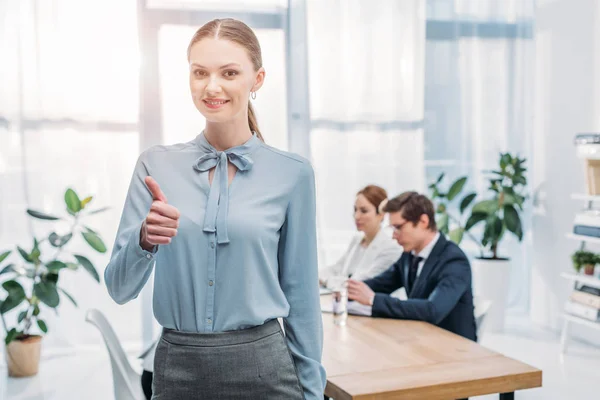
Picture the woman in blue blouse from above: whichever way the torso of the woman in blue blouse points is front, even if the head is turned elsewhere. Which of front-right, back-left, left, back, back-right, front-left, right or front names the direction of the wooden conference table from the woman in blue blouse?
back-left

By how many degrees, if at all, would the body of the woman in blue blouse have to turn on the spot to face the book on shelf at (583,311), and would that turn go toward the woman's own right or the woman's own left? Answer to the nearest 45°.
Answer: approximately 135° to the woman's own left

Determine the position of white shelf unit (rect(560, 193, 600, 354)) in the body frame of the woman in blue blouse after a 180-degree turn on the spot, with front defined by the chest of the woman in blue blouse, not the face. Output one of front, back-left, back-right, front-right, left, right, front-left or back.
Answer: front-right

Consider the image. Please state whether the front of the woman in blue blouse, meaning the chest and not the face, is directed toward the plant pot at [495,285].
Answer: no

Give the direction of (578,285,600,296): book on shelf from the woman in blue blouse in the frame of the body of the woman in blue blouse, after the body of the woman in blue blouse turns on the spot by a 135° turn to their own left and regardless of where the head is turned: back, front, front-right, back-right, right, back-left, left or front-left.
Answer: front

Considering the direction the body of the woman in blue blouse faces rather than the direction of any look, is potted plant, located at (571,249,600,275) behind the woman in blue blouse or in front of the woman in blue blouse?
behind

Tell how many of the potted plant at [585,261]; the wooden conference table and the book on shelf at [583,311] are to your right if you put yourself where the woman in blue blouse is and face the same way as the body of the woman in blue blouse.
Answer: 0

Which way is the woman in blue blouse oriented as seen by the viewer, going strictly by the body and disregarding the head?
toward the camera

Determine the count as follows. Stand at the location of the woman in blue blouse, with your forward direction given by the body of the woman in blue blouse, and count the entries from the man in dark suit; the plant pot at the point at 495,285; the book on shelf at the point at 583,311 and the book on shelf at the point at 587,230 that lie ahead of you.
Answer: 0

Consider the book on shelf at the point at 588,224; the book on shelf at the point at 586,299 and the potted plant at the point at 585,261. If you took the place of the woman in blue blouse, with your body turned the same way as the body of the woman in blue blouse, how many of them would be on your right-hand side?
0

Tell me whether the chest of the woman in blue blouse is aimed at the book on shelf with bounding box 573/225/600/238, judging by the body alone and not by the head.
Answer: no

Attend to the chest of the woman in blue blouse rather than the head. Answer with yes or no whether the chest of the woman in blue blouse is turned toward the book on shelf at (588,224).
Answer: no

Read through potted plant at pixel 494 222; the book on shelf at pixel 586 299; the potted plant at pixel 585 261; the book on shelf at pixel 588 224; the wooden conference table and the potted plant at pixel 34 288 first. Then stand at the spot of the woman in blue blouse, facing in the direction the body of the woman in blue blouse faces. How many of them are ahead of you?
0

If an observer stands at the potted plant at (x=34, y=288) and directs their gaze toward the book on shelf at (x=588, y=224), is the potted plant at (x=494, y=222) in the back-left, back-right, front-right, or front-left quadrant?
front-left
